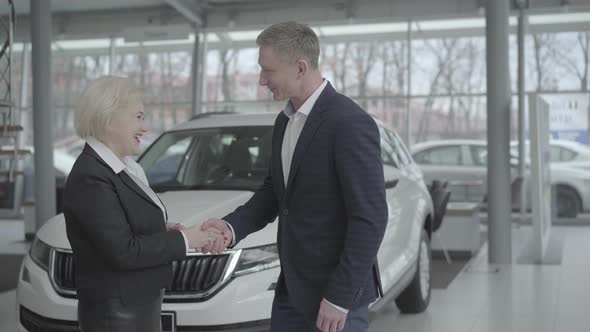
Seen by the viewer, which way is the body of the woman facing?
to the viewer's right

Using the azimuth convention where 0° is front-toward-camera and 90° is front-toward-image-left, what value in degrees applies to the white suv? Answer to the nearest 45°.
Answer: approximately 45°

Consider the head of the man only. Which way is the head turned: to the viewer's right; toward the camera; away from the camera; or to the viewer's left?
to the viewer's left

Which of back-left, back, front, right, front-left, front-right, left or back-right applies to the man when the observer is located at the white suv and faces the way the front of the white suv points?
front-left

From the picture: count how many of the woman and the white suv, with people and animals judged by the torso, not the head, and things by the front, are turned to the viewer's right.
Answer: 1

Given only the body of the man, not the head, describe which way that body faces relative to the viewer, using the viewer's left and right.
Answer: facing the viewer and to the left of the viewer

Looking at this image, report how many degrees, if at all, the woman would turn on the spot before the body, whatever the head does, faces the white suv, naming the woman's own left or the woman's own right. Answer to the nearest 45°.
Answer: approximately 90° to the woman's own left

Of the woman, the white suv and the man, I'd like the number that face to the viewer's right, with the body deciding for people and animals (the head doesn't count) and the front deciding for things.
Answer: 1

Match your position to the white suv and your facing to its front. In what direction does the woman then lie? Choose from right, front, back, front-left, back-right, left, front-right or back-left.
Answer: front-left

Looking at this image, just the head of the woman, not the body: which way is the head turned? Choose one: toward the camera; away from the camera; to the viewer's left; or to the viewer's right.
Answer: to the viewer's right

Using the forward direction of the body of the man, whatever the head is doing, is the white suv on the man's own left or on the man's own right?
on the man's own right

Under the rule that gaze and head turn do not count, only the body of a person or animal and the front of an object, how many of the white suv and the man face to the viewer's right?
0
